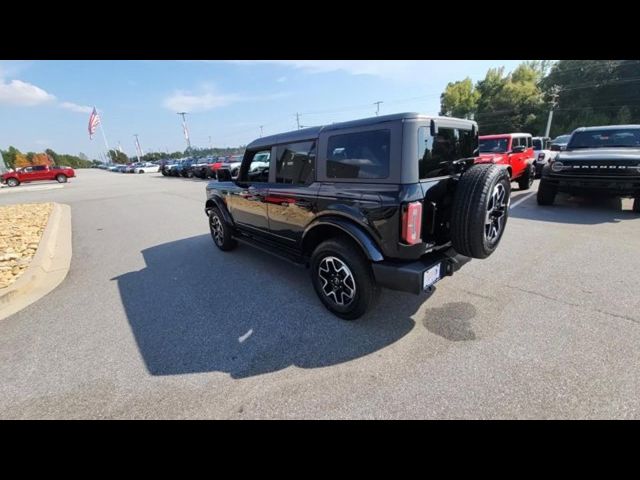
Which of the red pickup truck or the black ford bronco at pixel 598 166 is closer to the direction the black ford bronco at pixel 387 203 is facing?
the red pickup truck

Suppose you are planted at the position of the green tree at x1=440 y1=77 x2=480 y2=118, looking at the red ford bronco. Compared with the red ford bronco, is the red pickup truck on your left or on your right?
right

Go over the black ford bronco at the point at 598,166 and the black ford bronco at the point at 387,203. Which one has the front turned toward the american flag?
the black ford bronco at the point at 387,203

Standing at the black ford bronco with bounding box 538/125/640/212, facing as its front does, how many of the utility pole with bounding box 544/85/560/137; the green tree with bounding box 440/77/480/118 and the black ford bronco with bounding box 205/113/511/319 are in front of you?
1

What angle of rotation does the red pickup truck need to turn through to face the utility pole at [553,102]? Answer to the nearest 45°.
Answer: approximately 135° to its left

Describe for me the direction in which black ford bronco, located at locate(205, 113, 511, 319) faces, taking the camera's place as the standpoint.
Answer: facing away from the viewer and to the left of the viewer

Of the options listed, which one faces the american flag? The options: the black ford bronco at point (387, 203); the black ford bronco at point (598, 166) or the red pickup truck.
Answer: the black ford bronco at point (387, 203)

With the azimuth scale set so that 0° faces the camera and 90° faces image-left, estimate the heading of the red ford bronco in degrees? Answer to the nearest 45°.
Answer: approximately 45°

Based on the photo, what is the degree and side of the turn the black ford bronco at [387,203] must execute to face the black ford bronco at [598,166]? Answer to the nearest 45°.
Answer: approximately 90° to its right

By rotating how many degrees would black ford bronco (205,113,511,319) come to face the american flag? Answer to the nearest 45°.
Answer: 0° — it already faces it

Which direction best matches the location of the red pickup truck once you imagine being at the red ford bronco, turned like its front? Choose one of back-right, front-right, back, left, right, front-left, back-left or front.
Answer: front-right

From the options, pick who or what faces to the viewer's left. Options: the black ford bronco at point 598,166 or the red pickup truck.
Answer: the red pickup truck

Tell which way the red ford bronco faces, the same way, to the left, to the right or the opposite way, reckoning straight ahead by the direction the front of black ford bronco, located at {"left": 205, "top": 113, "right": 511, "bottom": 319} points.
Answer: to the left

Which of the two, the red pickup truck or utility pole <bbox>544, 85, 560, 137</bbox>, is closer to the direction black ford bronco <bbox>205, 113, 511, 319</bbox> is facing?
the red pickup truck

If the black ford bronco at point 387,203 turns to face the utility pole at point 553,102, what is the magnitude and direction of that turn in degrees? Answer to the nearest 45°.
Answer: approximately 90° to its right

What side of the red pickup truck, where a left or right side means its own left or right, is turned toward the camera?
left

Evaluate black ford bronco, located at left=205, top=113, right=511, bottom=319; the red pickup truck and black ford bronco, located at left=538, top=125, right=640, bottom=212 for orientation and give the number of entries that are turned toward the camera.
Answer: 1
